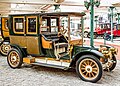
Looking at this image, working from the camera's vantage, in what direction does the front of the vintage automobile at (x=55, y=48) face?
facing the viewer and to the right of the viewer

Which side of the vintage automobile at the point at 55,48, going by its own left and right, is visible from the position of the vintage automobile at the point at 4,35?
back
